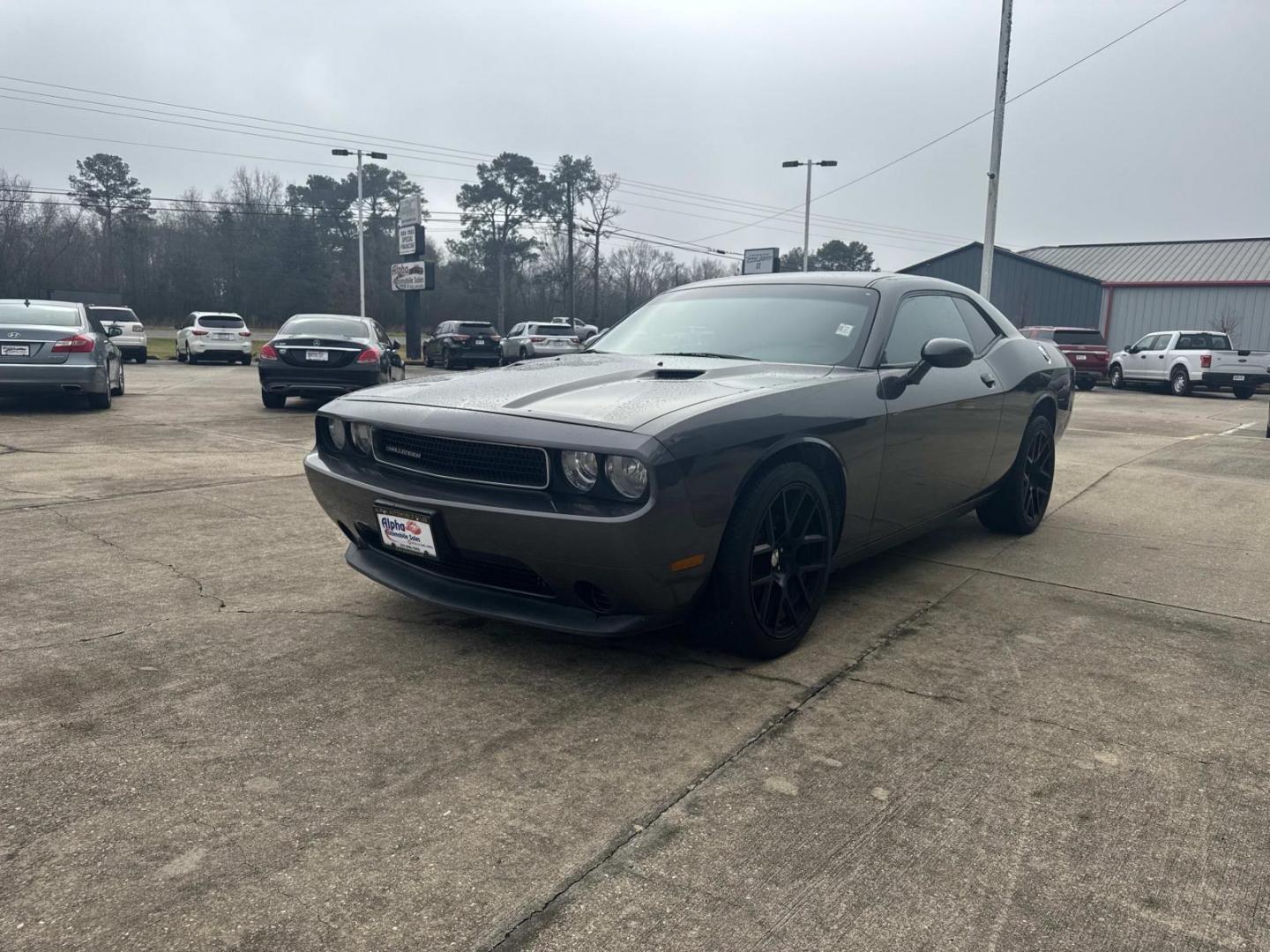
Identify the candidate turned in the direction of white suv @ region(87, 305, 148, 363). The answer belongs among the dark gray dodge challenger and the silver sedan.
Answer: the silver sedan

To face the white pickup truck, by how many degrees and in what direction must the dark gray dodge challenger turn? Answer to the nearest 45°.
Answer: approximately 180°

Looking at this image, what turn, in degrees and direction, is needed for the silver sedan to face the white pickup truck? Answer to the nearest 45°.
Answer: approximately 90° to its right

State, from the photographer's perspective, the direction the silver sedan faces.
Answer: facing away from the viewer

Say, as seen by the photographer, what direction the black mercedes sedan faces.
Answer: facing away from the viewer

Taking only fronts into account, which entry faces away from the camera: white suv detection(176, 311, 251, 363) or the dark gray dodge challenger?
the white suv

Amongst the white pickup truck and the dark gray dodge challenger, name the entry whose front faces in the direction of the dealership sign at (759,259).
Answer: the white pickup truck

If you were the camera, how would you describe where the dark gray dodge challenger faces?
facing the viewer and to the left of the viewer

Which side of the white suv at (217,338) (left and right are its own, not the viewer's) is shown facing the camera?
back

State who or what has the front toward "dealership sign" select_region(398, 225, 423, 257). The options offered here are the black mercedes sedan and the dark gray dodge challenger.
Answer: the black mercedes sedan

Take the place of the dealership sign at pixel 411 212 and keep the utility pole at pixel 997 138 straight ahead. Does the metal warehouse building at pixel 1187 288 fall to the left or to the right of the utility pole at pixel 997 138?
left

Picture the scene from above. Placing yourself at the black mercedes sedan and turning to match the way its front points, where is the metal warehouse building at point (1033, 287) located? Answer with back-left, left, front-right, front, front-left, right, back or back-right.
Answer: front-right

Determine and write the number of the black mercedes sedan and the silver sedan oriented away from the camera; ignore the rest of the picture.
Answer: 2

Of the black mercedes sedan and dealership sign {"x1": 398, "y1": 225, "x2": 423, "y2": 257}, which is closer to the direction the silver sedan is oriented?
the dealership sign

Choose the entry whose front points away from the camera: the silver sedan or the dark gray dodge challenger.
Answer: the silver sedan

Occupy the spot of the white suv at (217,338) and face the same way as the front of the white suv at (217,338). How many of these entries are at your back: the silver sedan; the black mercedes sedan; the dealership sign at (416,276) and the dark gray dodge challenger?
3

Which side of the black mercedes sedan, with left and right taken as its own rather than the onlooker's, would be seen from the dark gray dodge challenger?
back

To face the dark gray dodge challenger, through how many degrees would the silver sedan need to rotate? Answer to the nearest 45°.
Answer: approximately 180°

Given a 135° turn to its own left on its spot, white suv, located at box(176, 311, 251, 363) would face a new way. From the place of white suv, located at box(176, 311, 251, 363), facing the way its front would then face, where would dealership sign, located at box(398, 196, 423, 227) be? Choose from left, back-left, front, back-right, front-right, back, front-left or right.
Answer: back

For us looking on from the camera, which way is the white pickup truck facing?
facing away from the viewer and to the left of the viewer
